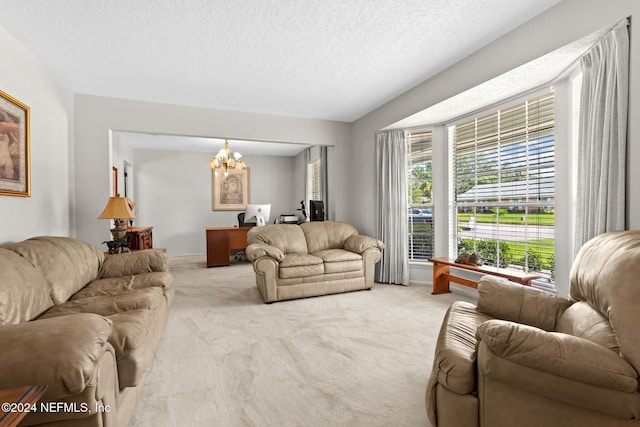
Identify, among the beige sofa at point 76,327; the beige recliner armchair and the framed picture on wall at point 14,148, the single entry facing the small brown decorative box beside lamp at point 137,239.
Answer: the beige recliner armchair

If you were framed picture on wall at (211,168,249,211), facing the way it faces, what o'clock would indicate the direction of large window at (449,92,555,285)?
The large window is roughly at 11 o'clock from the framed picture on wall.

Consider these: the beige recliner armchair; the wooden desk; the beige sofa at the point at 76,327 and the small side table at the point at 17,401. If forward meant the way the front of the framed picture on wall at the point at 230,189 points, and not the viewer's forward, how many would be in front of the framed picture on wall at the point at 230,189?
4

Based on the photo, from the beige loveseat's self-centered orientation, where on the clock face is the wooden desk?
The wooden desk is roughly at 6 o'clock from the beige loveseat.

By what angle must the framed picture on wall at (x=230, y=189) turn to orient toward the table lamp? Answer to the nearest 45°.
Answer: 0° — it already faces it

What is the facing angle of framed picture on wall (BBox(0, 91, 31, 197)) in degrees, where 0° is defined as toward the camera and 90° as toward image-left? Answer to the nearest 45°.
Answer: approximately 315°

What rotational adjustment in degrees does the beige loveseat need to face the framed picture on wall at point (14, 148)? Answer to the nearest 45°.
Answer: approximately 90° to its right

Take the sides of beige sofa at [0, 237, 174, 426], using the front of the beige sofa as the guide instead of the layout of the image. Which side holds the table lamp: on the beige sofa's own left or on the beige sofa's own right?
on the beige sofa's own left

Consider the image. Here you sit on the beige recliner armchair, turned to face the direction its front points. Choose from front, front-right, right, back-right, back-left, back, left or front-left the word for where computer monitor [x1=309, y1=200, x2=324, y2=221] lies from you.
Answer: front-right

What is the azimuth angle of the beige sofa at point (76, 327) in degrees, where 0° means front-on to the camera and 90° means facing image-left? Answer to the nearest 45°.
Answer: approximately 315°

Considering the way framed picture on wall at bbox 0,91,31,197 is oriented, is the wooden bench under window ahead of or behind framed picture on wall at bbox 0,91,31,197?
ahead
